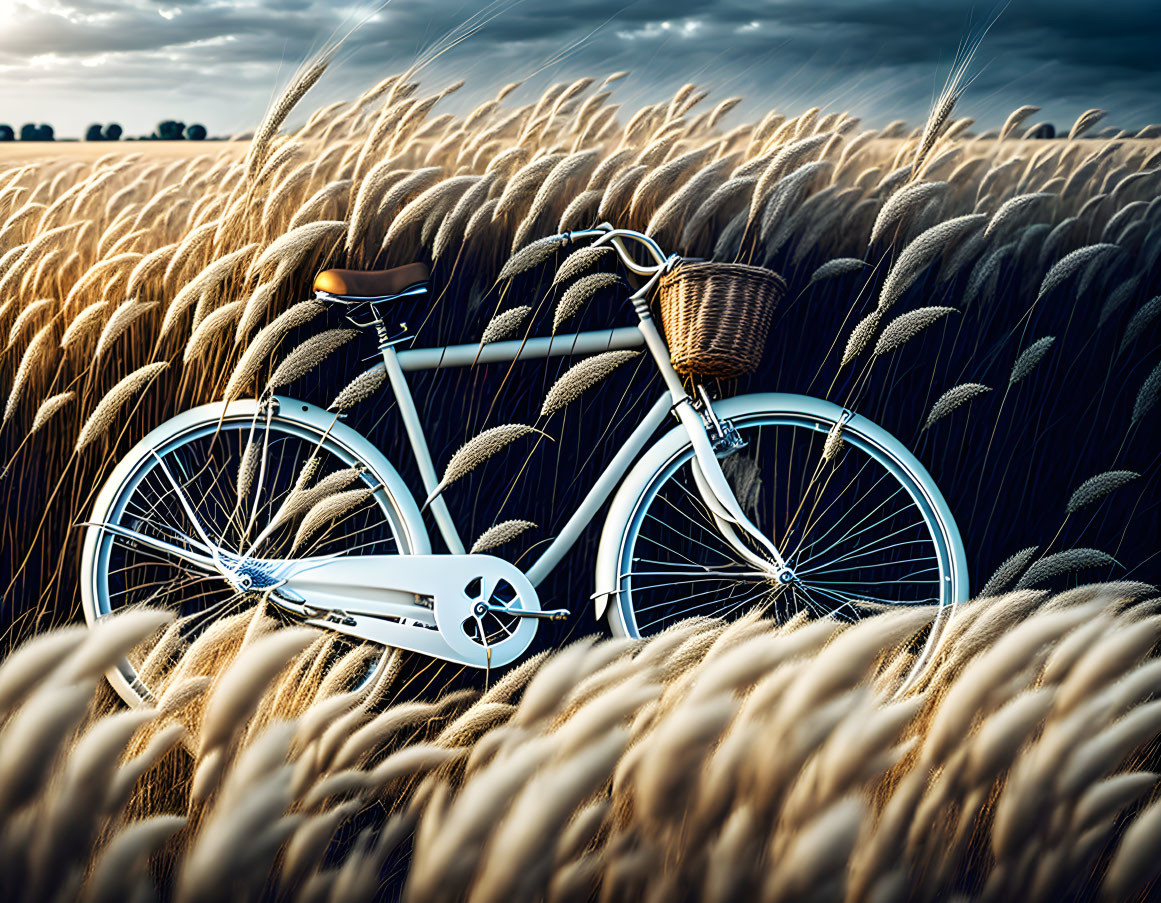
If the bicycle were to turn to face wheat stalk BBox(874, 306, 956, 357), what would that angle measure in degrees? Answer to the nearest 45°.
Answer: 0° — it already faces it

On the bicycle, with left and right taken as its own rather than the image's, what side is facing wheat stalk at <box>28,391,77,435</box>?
back

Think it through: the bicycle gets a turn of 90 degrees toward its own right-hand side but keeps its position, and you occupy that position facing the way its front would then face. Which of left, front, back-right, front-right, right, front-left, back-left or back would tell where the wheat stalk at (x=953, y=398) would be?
left

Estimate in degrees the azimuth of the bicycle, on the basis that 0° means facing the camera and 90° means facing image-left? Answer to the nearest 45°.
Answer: approximately 270°

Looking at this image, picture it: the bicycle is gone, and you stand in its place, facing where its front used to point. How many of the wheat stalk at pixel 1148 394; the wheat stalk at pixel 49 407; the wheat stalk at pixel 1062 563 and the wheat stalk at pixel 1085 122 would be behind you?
1

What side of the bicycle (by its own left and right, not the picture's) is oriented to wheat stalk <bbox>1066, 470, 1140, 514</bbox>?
front

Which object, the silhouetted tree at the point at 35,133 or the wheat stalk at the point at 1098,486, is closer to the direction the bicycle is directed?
the wheat stalk

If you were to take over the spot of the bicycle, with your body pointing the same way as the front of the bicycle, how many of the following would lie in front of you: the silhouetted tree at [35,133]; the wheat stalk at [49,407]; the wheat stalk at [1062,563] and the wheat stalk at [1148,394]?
2

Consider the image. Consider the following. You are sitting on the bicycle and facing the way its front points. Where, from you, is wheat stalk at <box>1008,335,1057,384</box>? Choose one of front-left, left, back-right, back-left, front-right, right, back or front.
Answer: front

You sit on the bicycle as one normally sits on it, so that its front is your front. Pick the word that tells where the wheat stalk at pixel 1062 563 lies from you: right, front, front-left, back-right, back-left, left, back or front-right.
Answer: front

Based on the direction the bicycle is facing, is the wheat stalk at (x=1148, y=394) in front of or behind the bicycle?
in front

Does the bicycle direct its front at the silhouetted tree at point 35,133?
no

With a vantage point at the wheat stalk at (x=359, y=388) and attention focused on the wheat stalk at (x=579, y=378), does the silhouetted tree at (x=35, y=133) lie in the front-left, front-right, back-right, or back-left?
back-left

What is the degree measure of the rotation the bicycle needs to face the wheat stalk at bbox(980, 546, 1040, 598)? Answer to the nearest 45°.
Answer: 0° — it already faces it
